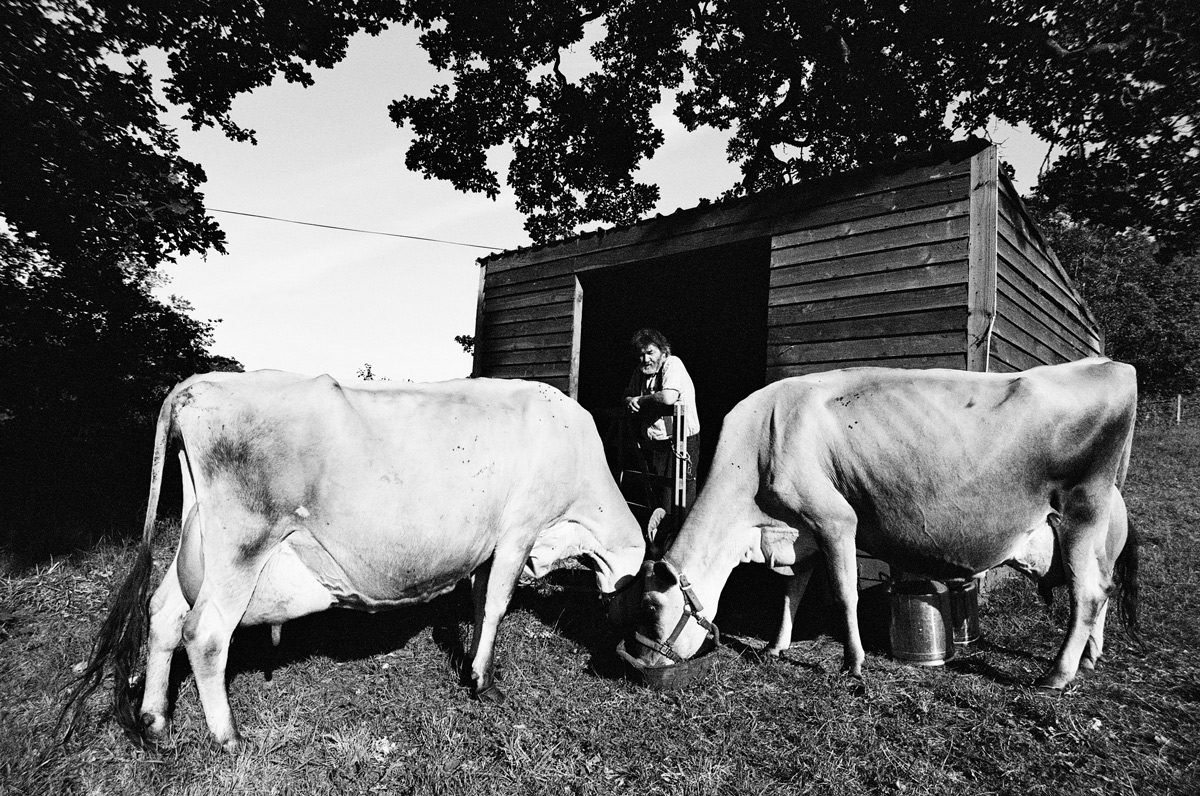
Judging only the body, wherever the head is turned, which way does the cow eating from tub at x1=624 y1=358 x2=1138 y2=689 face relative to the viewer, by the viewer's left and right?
facing to the left of the viewer

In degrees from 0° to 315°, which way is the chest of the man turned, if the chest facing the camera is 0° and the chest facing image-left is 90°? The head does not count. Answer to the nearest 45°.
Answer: approximately 45°

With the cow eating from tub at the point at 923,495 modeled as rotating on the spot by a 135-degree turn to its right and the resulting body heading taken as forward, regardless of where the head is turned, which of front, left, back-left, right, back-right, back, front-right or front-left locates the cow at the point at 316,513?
back

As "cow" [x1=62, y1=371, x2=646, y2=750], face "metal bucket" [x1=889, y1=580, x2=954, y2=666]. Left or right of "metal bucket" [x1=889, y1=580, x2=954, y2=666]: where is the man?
left

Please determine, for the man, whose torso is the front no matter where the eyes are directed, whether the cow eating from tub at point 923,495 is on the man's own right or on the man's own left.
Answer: on the man's own left

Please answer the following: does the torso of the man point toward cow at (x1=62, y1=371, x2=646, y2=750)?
yes

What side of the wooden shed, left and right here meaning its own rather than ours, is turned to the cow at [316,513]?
front

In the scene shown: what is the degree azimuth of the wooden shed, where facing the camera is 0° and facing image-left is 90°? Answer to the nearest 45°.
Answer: approximately 45°
